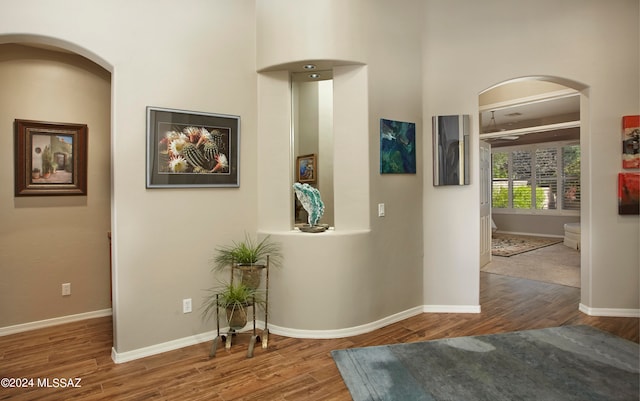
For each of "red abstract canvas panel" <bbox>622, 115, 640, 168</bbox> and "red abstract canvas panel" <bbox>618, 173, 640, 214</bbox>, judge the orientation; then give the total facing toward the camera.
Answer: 2

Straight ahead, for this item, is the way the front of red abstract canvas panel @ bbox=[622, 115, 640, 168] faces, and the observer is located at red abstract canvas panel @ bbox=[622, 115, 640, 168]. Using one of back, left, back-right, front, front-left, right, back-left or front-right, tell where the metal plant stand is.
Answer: front-right

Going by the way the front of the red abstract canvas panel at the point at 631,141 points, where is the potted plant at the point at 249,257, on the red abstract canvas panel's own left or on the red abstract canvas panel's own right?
on the red abstract canvas panel's own right

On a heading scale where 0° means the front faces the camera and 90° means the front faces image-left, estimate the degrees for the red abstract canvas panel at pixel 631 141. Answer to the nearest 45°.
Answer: approximately 0°

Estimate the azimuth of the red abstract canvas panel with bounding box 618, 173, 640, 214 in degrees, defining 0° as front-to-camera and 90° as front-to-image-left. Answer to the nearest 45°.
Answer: approximately 0°

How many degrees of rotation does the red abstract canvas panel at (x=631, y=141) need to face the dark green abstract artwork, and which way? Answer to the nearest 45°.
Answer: approximately 45° to its right

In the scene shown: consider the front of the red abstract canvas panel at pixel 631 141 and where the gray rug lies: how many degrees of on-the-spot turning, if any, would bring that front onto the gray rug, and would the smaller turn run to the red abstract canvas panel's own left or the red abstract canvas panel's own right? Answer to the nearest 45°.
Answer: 0° — it already faces it

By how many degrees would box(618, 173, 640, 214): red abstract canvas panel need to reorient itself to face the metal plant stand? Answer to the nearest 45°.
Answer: approximately 45° to its right
